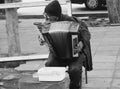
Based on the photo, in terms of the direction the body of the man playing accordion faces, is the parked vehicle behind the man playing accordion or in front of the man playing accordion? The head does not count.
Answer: behind
